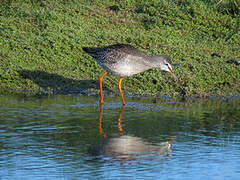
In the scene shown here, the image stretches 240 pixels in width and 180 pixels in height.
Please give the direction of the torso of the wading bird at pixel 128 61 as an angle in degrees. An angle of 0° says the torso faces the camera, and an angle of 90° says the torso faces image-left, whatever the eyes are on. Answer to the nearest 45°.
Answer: approximately 270°
